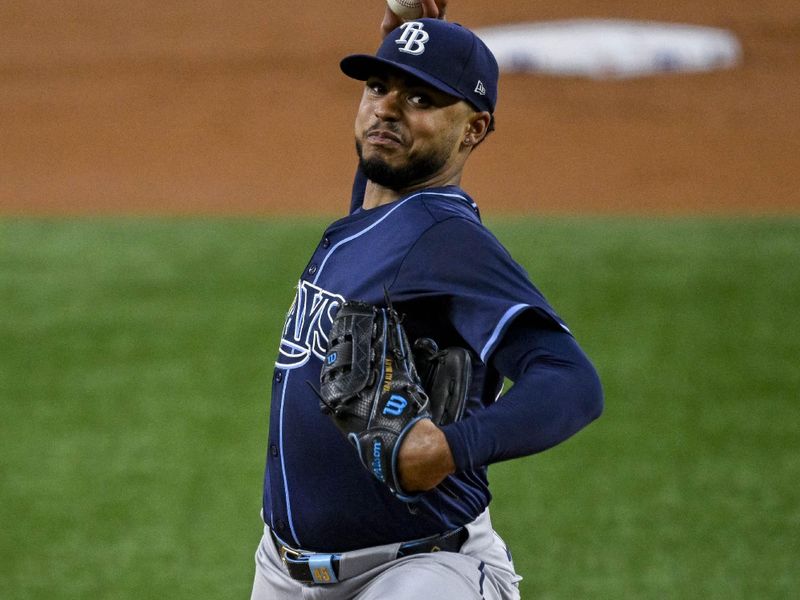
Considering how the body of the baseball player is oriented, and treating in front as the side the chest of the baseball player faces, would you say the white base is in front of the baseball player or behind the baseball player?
behind

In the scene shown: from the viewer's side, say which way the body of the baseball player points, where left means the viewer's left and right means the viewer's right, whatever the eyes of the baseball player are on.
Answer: facing the viewer and to the left of the viewer
